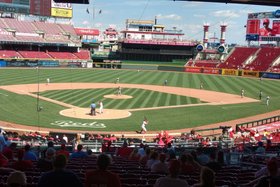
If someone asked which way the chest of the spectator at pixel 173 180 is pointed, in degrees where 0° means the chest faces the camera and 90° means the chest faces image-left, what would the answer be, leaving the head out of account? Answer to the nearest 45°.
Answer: approximately 180°

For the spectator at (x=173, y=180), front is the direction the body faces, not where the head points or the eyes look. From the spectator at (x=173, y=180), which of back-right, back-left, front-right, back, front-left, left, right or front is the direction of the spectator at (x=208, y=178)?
back-right

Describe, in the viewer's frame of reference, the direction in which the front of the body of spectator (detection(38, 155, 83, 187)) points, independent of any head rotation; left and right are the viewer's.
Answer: facing away from the viewer

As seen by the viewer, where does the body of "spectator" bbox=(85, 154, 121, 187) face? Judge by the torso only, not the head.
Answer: away from the camera

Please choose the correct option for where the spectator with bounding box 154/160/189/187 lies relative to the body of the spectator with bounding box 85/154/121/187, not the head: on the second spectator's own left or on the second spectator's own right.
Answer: on the second spectator's own right

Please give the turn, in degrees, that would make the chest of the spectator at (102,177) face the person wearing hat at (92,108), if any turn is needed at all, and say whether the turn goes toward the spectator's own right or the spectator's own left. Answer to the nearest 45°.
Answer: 0° — they already face them

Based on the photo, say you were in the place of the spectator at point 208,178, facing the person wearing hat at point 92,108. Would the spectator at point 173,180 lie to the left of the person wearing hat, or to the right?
left
